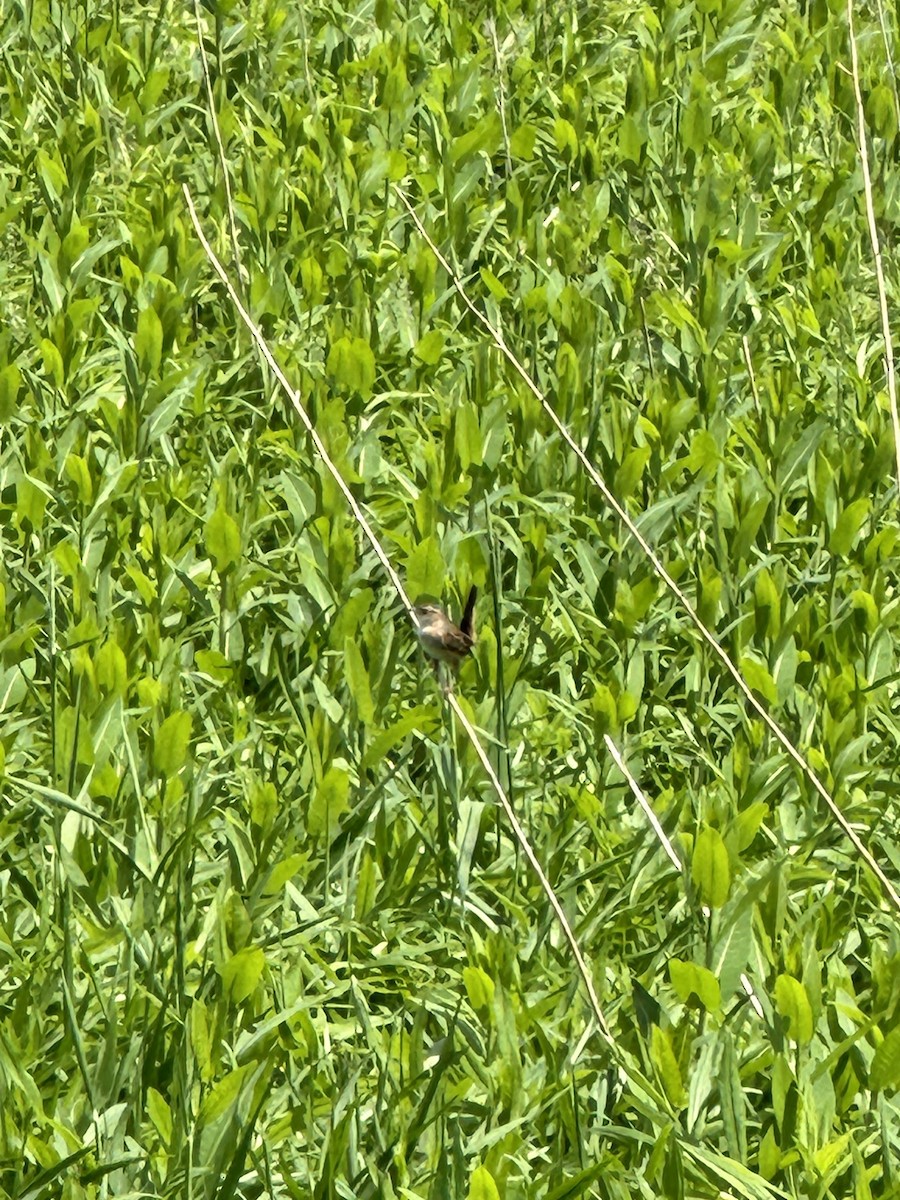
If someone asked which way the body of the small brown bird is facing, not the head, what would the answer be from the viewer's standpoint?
to the viewer's left
